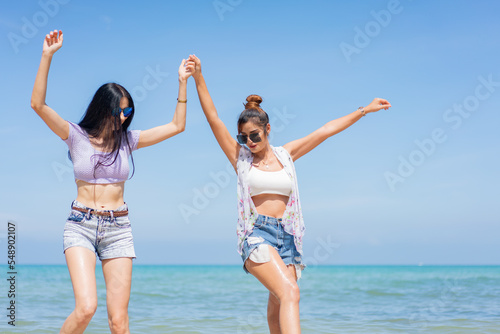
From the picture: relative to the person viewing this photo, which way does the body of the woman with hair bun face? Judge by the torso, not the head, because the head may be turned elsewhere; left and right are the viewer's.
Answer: facing the viewer

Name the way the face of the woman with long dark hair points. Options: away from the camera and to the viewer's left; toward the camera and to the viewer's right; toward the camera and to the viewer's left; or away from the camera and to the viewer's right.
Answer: toward the camera and to the viewer's right

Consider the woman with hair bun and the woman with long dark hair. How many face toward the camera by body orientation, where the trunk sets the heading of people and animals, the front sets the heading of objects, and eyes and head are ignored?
2

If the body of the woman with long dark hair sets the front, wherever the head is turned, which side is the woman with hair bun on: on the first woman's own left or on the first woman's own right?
on the first woman's own left

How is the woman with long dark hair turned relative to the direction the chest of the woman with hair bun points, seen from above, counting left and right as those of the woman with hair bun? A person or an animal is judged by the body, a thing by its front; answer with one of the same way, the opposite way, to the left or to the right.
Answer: the same way

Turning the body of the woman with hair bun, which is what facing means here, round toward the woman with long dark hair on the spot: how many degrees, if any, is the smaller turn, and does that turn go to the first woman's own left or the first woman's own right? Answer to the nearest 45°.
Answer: approximately 45° to the first woman's own right

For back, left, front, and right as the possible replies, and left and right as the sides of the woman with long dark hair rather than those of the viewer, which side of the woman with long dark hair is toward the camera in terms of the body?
front
